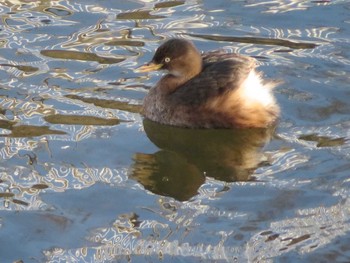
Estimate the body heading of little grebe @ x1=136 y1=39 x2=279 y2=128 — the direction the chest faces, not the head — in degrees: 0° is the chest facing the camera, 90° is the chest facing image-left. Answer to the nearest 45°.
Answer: approximately 90°
